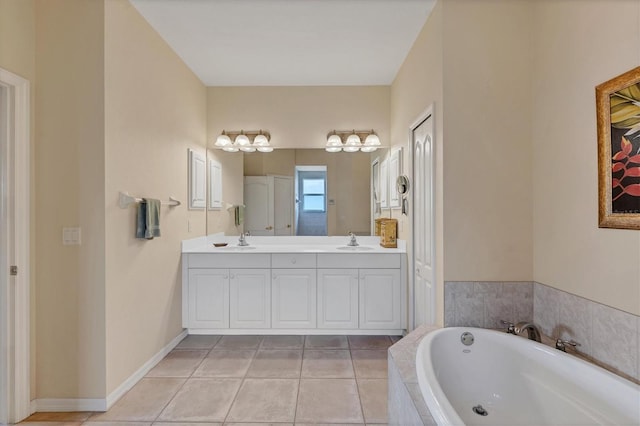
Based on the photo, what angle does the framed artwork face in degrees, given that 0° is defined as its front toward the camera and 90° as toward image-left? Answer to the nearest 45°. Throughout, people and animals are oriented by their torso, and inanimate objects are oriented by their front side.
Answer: approximately 45°

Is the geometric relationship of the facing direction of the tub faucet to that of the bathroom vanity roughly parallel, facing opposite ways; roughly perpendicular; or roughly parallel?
roughly perpendicular

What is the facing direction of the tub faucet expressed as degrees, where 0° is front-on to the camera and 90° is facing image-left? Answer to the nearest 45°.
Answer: approximately 45°

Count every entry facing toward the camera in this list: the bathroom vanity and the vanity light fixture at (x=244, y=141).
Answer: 2

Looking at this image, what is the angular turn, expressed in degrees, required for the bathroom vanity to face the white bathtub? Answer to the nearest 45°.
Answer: approximately 45° to its left

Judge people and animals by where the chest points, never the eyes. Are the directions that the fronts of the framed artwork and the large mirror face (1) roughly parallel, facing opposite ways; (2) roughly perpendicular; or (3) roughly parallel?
roughly perpendicular

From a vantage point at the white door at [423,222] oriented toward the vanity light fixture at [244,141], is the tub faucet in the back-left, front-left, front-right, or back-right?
back-left

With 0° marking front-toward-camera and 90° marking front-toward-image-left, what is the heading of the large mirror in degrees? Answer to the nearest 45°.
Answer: approximately 0°
